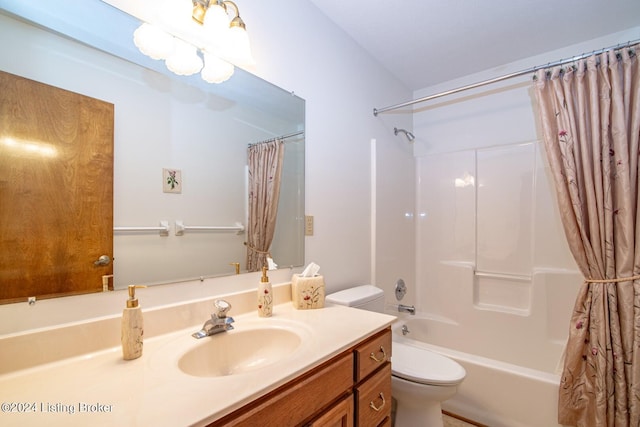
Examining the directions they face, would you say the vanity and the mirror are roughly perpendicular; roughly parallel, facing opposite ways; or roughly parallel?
roughly parallel

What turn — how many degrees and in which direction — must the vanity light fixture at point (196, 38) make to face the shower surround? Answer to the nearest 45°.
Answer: approximately 45° to its left

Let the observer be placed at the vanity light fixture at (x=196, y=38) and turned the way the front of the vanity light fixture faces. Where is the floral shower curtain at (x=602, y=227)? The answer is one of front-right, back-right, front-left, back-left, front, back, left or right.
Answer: front-left

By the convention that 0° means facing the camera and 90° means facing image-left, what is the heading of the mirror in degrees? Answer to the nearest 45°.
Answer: approximately 315°

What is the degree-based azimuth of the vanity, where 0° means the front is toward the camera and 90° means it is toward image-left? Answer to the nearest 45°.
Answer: approximately 315°

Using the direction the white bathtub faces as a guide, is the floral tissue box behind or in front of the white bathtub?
in front
